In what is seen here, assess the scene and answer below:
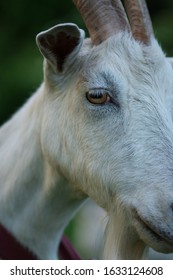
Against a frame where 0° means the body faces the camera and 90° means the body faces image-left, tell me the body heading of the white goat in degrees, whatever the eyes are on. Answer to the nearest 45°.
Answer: approximately 315°
